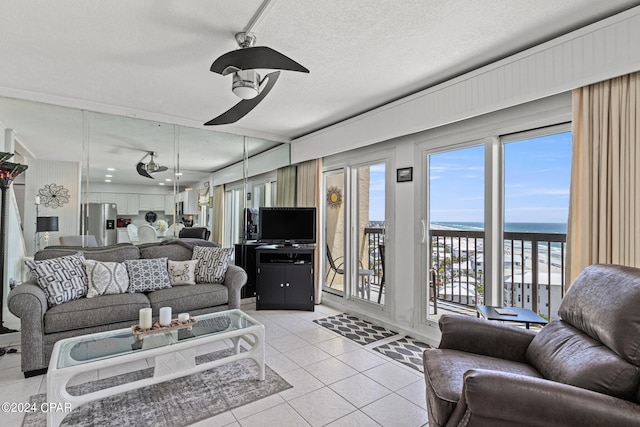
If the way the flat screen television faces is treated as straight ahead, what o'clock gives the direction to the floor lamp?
The floor lamp is roughly at 2 o'clock from the flat screen television.

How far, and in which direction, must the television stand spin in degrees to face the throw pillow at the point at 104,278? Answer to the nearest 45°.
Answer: approximately 45° to its right

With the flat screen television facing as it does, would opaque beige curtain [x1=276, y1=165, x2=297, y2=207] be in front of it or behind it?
behind

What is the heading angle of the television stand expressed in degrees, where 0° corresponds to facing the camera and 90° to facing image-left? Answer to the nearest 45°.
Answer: approximately 0°

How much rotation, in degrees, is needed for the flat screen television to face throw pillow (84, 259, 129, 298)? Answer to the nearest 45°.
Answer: approximately 45° to its right

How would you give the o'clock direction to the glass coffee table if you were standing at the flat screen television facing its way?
The glass coffee table is roughly at 1 o'clock from the flat screen television.

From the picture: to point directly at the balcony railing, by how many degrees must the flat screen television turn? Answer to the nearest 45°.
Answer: approximately 45° to its left

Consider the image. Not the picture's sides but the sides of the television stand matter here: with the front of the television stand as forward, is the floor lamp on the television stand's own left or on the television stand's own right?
on the television stand's own right

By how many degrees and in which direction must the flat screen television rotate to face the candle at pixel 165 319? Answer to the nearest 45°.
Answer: approximately 45° to its right

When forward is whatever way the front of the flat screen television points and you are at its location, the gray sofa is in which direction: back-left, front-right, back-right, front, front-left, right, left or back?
front-right

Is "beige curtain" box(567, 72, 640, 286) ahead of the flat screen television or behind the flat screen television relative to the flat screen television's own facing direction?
ahead

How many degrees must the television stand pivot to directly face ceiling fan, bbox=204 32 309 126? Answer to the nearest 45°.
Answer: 0° — it already faces it

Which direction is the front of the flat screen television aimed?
toward the camera

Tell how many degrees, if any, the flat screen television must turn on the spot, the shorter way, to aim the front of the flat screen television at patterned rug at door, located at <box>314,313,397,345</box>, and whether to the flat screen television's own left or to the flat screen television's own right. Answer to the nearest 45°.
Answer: approximately 45° to the flat screen television's own left
